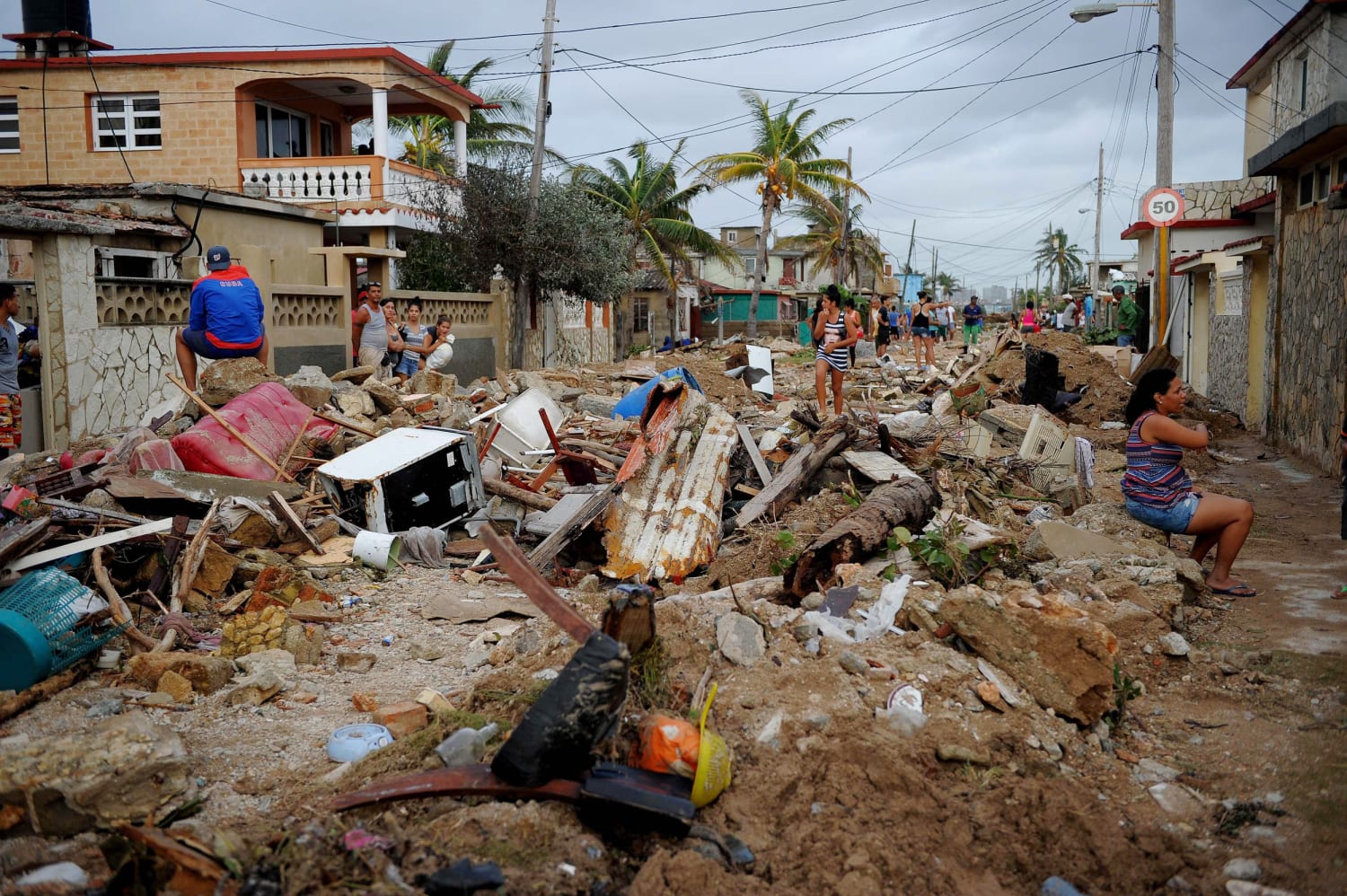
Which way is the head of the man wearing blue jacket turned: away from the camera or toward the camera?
away from the camera

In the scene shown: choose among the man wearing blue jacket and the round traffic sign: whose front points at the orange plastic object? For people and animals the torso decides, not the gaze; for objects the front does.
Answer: the round traffic sign

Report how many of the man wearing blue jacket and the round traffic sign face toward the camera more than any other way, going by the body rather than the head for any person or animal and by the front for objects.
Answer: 1

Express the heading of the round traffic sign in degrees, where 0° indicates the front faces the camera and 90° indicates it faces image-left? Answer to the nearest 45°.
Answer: approximately 0°

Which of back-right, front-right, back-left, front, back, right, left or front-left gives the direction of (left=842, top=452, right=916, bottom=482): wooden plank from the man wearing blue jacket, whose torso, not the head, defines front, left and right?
back-right

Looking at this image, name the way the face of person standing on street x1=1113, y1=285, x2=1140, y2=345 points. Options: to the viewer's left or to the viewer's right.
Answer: to the viewer's left

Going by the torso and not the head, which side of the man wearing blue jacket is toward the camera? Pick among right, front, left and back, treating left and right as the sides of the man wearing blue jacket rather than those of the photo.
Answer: back

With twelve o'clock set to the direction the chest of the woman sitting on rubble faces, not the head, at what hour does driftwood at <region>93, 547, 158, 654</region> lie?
The driftwood is roughly at 5 o'clock from the woman sitting on rubble.

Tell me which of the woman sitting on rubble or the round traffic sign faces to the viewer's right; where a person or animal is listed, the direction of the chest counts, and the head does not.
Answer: the woman sitting on rubble

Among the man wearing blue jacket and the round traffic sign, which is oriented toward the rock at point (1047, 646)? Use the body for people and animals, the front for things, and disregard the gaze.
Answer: the round traffic sign

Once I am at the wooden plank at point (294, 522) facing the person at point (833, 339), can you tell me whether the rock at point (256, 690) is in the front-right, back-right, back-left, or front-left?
back-right
